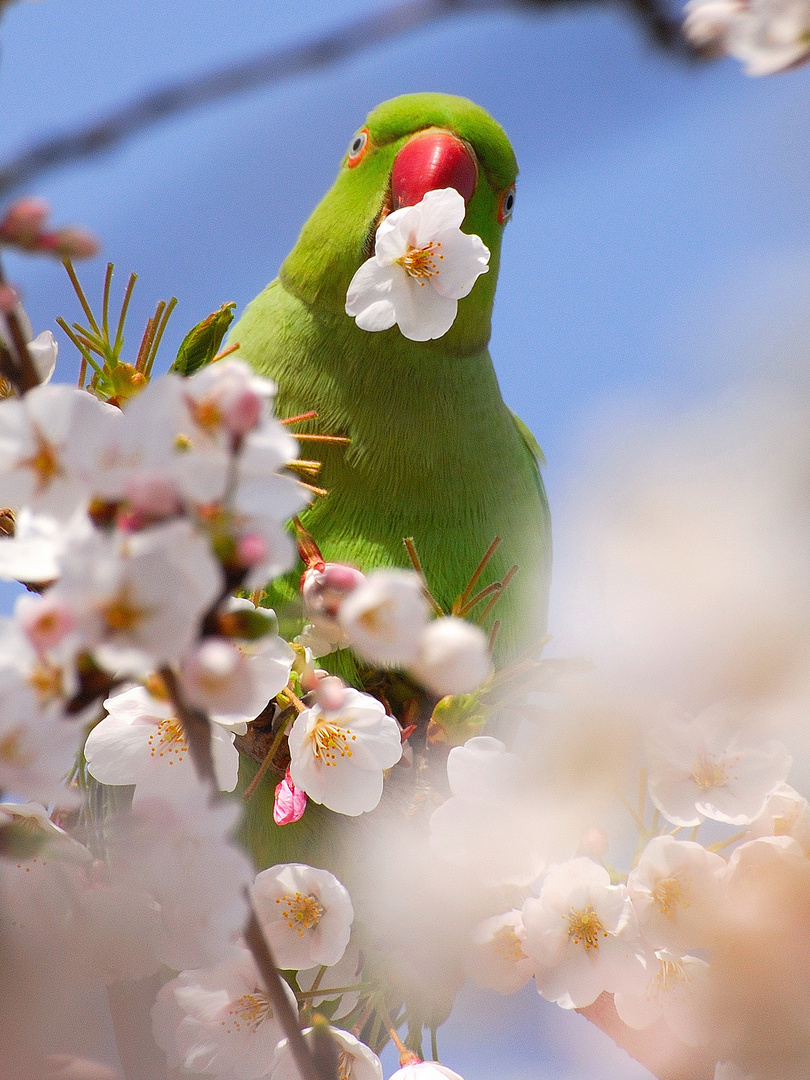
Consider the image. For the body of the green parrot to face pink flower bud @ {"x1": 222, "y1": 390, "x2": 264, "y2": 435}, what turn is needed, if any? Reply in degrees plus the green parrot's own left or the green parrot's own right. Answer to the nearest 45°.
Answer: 0° — it already faces it

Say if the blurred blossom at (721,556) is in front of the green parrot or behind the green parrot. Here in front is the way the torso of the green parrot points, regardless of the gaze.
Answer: in front

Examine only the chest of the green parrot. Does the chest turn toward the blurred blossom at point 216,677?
yes

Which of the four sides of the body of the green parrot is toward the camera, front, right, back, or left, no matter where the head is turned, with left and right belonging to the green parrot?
front

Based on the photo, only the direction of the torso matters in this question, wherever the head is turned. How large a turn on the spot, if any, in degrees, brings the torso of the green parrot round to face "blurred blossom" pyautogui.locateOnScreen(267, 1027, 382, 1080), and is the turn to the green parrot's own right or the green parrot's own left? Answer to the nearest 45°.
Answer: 0° — it already faces it

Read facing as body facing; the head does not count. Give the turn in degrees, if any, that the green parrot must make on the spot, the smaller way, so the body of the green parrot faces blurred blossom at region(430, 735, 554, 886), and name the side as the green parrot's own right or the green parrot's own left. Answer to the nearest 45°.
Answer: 0° — it already faces it

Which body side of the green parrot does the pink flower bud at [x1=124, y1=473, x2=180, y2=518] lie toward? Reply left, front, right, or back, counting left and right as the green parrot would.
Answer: front

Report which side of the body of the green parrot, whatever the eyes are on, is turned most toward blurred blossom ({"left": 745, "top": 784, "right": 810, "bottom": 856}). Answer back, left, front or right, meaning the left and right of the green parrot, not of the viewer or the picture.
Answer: front

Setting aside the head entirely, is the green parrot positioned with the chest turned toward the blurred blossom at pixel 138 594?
yes

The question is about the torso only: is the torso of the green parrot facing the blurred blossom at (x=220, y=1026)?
yes
